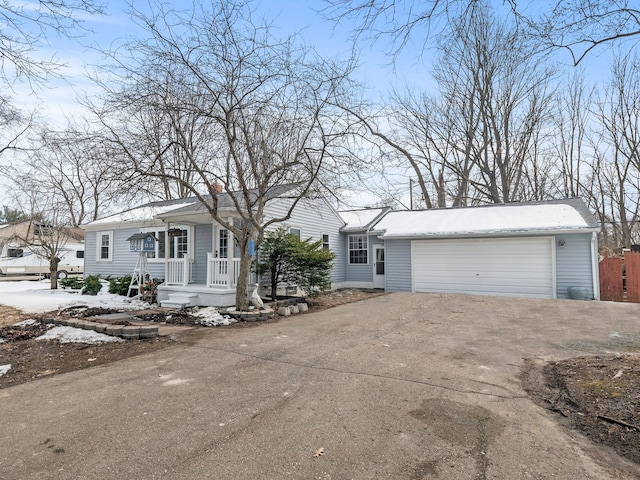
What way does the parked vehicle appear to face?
to the viewer's left

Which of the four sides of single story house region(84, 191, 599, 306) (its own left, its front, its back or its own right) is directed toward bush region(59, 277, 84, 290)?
right

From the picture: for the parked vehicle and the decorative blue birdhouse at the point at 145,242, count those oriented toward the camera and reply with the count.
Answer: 1

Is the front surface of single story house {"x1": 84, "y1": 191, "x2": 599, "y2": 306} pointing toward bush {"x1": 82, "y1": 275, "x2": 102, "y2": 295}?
no

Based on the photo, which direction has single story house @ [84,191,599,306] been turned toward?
toward the camera

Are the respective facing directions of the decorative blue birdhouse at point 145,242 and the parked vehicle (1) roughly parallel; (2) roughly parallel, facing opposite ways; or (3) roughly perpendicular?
roughly perpendicular

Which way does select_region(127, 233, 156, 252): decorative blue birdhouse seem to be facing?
toward the camera

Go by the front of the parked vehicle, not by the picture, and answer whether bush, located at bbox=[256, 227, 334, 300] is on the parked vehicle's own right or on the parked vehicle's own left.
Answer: on the parked vehicle's own left

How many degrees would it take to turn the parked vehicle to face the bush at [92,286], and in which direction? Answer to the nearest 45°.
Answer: approximately 90° to its left

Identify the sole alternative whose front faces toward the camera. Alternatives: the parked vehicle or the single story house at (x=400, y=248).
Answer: the single story house

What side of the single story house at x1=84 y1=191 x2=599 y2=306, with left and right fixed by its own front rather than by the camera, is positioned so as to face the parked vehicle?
right

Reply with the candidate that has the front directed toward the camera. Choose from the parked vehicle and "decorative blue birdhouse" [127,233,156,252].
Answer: the decorative blue birdhouse

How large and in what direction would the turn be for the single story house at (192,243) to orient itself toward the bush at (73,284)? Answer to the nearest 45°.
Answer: approximately 90° to its right

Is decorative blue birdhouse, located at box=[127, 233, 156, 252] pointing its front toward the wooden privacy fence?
no

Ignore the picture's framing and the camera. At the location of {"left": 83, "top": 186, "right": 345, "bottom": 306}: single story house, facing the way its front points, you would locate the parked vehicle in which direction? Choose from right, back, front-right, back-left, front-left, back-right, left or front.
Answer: right
